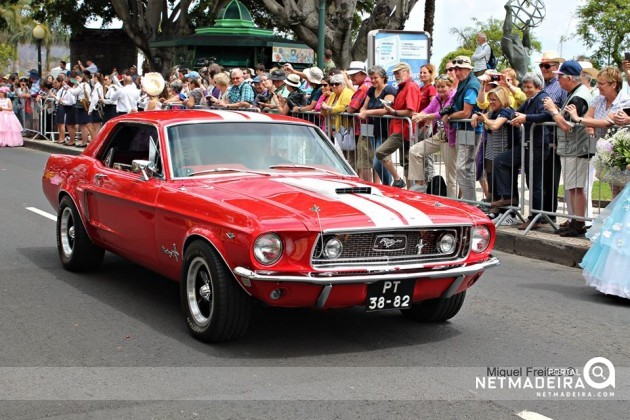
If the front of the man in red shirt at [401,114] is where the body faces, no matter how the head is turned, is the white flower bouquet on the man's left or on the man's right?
on the man's left

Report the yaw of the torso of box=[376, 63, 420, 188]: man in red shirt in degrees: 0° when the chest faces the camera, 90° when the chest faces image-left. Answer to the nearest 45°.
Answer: approximately 90°

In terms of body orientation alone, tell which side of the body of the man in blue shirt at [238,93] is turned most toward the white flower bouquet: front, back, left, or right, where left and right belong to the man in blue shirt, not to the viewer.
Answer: left

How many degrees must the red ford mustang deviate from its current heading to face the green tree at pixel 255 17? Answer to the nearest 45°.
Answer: approximately 135° to its left

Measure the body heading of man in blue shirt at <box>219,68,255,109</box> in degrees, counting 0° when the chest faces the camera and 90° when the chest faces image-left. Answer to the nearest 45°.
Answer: approximately 45°

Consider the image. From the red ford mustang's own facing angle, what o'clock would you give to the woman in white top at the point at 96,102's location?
The woman in white top is roughly at 7 o'clock from the red ford mustang.

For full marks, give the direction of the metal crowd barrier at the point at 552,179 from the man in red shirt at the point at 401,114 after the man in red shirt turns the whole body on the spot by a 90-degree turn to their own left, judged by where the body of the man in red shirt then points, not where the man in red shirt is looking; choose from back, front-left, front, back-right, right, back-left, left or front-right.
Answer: front-left

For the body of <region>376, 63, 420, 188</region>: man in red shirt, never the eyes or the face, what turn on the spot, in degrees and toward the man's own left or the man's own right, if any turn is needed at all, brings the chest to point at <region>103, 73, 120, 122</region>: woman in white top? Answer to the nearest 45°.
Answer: approximately 45° to the man's own right

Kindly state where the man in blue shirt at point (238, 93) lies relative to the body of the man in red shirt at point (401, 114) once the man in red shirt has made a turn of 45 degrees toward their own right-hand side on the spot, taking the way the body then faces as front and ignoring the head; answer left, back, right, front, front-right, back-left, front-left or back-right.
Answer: front

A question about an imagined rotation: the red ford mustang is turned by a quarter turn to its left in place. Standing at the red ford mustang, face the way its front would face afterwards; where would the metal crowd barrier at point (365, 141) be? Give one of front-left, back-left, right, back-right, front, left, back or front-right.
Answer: front-left

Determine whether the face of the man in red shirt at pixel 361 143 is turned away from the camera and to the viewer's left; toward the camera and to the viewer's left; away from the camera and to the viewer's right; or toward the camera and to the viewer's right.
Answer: toward the camera and to the viewer's left

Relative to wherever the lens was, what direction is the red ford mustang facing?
facing the viewer and to the right of the viewer

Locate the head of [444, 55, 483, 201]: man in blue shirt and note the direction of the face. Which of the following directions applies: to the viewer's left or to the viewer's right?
to the viewer's left

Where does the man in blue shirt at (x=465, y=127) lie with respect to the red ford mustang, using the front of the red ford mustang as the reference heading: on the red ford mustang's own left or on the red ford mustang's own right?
on the red ford mustang's own left
